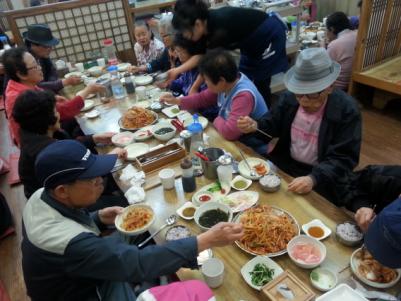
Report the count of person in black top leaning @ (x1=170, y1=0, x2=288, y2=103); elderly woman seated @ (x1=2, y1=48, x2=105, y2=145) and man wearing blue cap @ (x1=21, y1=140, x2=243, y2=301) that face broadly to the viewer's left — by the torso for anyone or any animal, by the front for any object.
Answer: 1

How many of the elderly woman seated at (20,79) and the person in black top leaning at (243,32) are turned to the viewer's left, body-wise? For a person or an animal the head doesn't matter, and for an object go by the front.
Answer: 1

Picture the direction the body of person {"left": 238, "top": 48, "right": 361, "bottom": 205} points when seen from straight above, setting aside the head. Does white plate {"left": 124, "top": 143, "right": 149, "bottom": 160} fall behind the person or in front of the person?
in front

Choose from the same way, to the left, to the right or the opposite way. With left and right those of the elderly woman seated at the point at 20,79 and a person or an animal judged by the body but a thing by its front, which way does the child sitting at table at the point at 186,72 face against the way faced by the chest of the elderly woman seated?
the opposite way

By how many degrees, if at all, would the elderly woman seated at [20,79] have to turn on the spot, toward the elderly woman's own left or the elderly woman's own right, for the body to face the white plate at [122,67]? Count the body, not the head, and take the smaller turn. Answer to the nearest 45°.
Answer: approximately 45° to the elderly woman's own left

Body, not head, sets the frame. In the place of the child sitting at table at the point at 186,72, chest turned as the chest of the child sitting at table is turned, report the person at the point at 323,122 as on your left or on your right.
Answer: on your left

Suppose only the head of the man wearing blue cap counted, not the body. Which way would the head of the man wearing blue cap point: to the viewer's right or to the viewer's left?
to the viewer's right

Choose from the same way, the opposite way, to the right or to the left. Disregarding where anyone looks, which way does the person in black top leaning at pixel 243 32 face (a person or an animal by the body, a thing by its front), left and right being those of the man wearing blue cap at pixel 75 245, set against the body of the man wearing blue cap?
the opposite way

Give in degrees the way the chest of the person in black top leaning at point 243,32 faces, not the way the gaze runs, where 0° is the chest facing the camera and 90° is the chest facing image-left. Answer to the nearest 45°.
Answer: approximately 90°

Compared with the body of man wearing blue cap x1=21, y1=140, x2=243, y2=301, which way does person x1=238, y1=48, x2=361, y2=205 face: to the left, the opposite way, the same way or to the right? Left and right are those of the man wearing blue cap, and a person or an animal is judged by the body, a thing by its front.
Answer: the opposite way

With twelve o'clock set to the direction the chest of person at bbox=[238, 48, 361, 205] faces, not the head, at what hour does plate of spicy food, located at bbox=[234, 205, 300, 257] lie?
The plate of spicy food is roughly at 11 o'clock from the person.

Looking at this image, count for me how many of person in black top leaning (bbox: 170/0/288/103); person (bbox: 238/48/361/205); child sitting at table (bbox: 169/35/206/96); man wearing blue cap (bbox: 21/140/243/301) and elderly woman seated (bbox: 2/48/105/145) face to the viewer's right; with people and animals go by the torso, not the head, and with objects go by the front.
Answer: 2

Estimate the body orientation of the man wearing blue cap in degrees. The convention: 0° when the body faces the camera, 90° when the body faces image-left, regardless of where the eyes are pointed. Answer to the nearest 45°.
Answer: approximately 270°

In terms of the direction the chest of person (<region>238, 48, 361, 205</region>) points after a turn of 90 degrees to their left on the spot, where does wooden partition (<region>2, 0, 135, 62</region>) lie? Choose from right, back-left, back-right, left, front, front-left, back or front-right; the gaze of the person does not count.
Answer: back

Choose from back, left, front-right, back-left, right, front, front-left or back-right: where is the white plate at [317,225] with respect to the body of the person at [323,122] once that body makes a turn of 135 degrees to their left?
right

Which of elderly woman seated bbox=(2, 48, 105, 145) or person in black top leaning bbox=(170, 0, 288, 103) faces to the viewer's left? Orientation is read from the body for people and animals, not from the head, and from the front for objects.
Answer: the person in black top leaning

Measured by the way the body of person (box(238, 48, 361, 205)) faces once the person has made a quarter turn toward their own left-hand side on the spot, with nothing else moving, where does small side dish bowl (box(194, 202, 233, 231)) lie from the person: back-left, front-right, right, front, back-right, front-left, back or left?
right

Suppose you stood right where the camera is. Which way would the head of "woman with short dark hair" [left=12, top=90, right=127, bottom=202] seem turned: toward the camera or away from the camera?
away from the camera

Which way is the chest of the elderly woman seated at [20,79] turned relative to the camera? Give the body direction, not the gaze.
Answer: to the viewer's right
